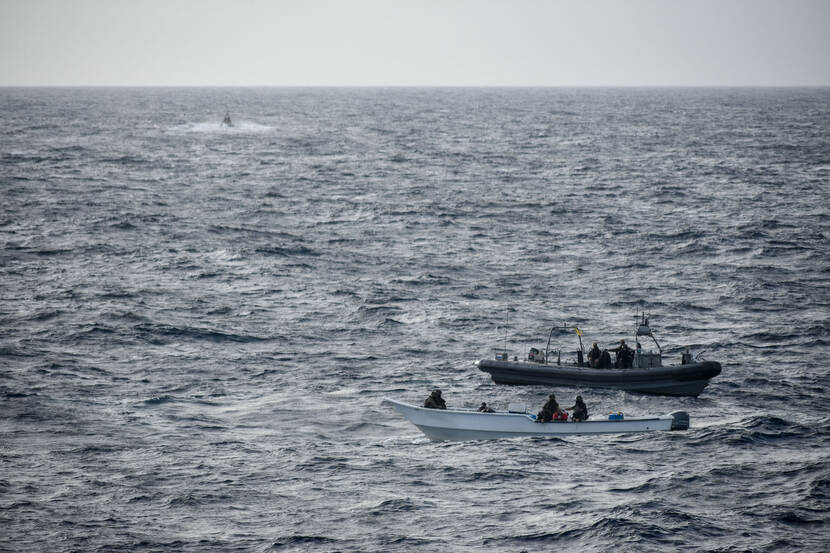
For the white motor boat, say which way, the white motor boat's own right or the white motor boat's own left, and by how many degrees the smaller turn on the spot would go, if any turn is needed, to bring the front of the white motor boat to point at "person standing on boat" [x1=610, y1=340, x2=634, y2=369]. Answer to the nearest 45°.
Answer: approximately 135° to the white motor boat's own right

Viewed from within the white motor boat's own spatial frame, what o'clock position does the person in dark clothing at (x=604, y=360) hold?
The person in dark clothing is roughly at 4 o'clock from the white motor boat.

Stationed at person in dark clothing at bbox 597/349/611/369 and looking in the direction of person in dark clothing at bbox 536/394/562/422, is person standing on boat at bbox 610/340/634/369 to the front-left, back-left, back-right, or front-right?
back-left

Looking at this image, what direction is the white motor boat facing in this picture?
to the viewer's left
